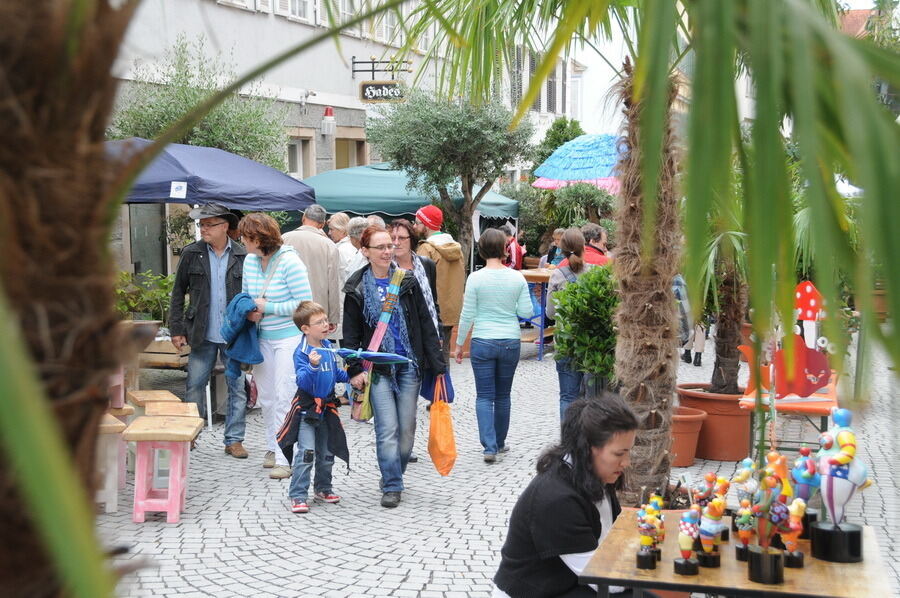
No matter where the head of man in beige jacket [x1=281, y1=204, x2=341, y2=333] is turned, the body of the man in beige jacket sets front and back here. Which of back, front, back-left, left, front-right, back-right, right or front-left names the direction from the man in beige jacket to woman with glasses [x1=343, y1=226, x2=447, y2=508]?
back

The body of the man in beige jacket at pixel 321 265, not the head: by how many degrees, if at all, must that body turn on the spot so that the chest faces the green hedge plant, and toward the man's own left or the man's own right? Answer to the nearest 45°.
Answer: approximately 135° to the man's own right

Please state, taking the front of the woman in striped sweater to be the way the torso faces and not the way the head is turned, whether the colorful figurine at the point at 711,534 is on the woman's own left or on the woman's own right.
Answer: on the woman's own left

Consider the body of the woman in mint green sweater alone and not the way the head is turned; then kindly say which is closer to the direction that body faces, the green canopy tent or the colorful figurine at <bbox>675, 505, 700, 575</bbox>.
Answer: the green canopy tent

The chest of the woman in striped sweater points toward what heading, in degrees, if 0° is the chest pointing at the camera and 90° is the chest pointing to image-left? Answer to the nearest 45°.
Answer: approximately 45°

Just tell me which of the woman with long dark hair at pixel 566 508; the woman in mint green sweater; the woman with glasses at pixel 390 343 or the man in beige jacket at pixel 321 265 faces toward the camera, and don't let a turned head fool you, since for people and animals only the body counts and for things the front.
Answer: the woman with glasses

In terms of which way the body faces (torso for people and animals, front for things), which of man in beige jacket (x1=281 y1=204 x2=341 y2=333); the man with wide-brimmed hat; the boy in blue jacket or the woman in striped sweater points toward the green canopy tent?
the man in beige jacket

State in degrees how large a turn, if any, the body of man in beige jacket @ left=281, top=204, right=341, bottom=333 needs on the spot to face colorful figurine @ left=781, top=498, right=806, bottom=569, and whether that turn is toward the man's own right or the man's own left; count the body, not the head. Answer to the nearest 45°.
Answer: approximately 180°

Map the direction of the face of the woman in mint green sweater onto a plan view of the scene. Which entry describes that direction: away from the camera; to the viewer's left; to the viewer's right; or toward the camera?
away from the camera

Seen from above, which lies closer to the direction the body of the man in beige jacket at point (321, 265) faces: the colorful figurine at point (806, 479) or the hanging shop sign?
the hanging shop sign

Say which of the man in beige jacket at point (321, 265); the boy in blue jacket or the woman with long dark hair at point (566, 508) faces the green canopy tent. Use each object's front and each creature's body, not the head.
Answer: the man in beige jacket

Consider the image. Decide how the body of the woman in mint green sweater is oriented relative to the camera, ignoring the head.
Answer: away from the camera

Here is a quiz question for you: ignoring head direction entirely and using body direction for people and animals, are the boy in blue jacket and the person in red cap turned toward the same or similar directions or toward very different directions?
very different directions

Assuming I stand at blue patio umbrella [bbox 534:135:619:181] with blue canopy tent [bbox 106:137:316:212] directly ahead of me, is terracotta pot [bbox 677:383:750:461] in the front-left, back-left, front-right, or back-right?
front-left

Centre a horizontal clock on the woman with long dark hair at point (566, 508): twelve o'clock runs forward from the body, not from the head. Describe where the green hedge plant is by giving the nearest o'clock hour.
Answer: The green hedge plant is roughly at 9 o'clock from the woman with long dark hair.

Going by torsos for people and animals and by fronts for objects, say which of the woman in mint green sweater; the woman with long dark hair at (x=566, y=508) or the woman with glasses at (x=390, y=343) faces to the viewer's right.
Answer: the woman with long dark hair

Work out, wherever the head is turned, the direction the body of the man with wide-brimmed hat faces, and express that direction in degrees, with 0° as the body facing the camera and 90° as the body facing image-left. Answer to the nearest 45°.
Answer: approximately 315°

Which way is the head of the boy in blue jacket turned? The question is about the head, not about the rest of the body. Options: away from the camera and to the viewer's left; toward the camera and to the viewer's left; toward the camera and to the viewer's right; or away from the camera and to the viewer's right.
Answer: toward the camera and to the viewer's right
